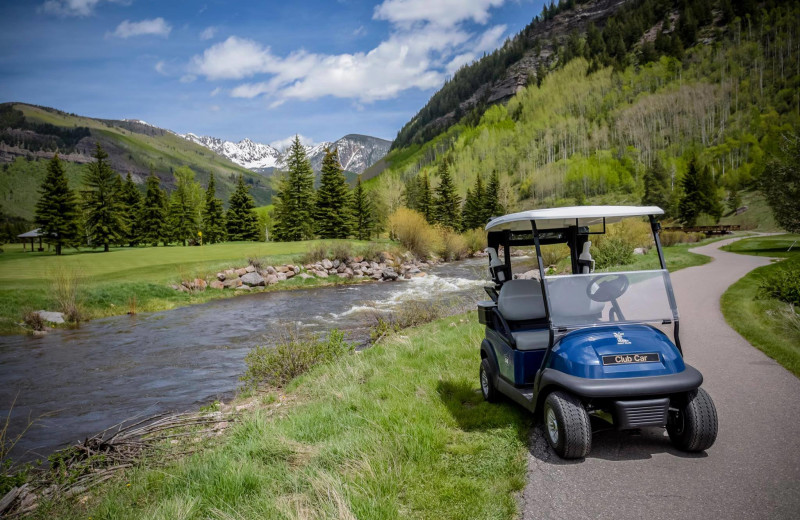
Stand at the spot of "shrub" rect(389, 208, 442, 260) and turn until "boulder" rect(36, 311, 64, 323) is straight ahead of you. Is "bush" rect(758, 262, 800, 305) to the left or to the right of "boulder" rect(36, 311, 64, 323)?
left

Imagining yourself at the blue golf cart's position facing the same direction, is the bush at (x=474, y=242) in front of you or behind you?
behind

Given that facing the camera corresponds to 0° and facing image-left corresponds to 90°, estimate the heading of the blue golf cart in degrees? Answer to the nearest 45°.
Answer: approximately 315°

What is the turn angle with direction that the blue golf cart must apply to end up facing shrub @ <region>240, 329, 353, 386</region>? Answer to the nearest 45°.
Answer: approximately 180°

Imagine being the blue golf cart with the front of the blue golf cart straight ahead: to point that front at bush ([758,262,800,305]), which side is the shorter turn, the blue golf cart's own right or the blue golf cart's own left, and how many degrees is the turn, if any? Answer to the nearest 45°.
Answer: approximately 90° to the blue golf cart's own left
